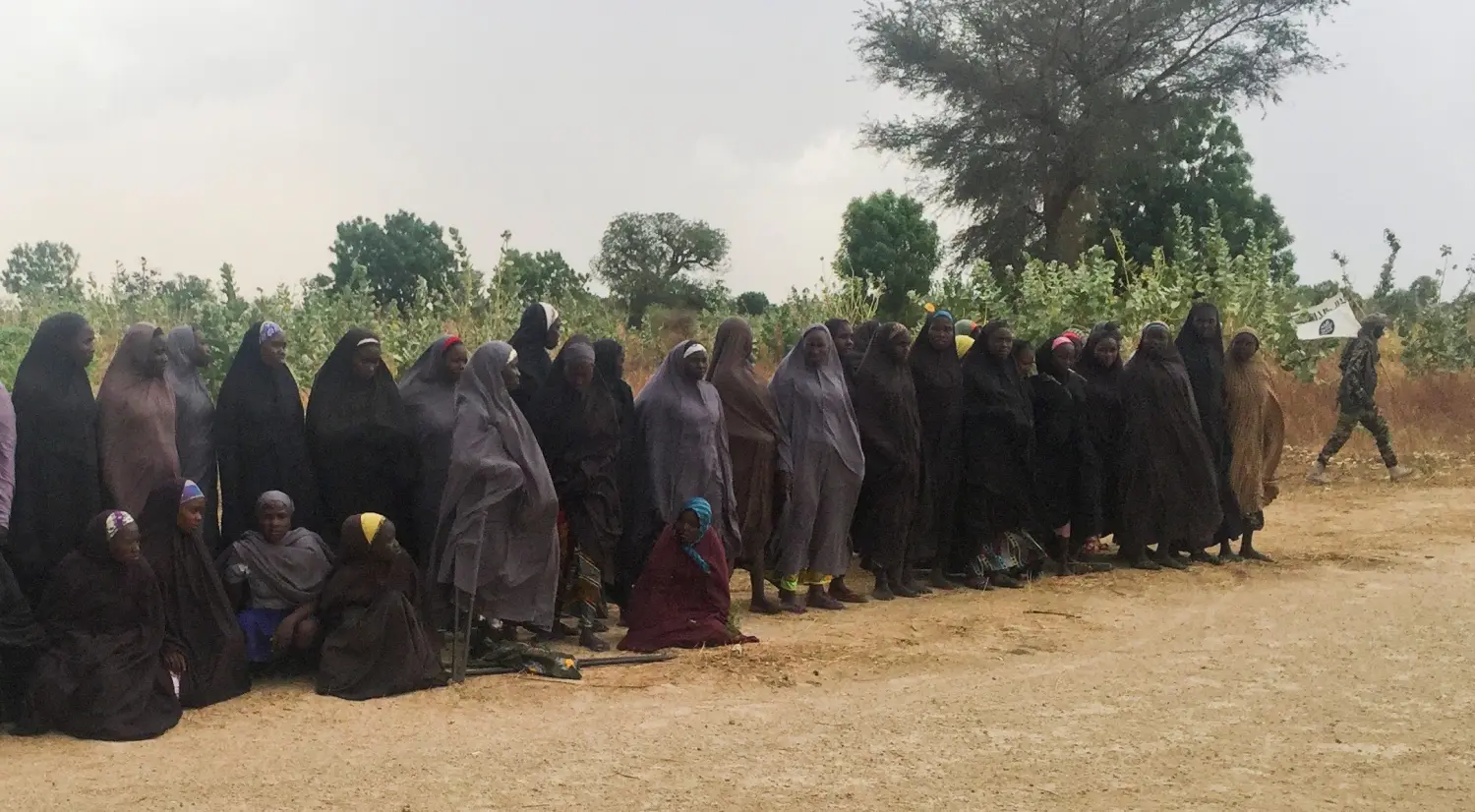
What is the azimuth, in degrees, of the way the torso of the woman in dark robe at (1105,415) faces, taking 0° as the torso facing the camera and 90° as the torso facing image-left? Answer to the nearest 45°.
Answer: approximately 0°

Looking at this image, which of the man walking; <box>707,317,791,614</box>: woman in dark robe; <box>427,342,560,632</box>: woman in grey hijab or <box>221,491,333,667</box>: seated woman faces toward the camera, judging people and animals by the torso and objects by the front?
the seated woman

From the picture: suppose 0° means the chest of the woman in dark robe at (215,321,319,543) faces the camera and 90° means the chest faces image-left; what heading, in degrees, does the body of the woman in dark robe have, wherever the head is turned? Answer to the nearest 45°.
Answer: approximately 315°

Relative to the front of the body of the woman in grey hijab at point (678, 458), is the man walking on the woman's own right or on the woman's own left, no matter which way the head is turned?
on the woman's own left

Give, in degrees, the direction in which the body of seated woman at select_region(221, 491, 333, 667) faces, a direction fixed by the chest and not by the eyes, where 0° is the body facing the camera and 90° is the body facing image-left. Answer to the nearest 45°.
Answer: approximately 0°

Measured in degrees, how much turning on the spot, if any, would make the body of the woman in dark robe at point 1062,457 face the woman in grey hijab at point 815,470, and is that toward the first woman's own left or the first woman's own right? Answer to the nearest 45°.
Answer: approximately 90° to the first woman's own right

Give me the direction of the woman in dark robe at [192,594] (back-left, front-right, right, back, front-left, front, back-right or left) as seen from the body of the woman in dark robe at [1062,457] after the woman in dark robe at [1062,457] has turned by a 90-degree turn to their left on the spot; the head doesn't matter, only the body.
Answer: back

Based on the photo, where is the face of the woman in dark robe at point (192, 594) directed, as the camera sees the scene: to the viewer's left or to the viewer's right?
to the viewer's right

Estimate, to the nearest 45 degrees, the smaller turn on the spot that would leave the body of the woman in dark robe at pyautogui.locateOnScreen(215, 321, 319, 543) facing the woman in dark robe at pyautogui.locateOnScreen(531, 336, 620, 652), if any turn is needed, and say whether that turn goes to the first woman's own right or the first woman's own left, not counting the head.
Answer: approximately 45° to the first woman's own left
